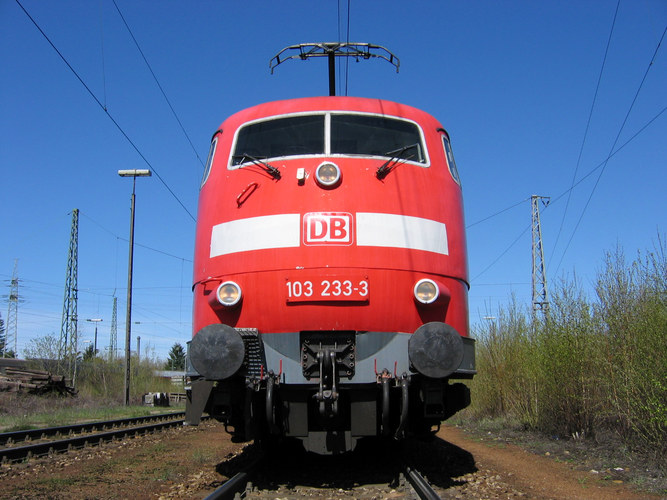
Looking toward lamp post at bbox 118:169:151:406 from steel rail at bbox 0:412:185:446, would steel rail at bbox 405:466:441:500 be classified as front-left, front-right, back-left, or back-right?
back-right

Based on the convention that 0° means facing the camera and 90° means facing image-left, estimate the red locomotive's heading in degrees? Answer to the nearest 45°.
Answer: approximately 0°

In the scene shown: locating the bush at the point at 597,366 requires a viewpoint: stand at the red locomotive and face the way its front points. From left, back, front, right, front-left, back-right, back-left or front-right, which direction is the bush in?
back-left

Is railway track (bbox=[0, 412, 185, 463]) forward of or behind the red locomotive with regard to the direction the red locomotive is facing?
behind

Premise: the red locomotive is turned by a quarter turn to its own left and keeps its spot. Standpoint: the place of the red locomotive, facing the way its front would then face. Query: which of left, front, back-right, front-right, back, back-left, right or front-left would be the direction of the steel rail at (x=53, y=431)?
back-left
